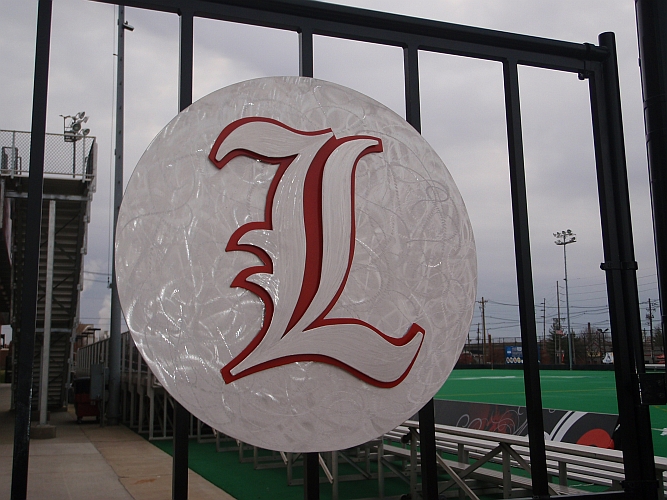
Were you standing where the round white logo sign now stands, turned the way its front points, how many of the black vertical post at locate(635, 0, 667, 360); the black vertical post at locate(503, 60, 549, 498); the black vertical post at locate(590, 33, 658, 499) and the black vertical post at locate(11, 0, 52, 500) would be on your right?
1

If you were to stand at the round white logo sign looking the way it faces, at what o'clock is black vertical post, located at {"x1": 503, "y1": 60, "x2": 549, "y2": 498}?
The black vertical post is roughly at 8 o'clock from the round white logo sign.

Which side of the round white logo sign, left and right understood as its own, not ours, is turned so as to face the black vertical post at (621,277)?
left

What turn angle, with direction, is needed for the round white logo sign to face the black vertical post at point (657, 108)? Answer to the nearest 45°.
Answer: approximately 90° to its left

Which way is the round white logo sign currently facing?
toward the camera

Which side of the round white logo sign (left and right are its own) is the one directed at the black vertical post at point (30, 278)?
right

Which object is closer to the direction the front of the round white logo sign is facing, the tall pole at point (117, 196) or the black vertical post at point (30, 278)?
the black vertical post

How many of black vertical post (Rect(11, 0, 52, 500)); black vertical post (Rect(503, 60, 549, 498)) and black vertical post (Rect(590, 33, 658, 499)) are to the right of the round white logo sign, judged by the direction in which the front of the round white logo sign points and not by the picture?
1

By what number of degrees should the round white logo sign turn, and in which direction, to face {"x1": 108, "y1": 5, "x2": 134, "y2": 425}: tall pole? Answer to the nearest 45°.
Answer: approximately 180°
